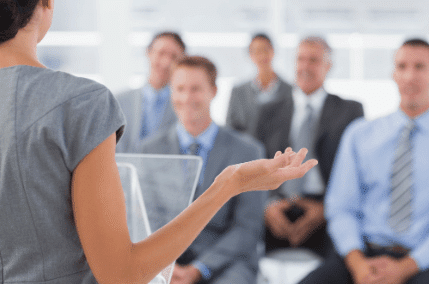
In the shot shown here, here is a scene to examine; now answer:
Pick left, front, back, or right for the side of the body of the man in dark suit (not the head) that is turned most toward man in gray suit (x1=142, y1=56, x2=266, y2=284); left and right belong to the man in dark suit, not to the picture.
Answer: front

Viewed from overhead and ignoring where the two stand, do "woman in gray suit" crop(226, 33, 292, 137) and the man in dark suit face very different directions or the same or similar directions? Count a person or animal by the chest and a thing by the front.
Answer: same or similar directions

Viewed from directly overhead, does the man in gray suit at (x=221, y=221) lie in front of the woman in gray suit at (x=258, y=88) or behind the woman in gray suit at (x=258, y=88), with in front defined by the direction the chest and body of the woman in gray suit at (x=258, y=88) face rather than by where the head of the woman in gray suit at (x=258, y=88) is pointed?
in front

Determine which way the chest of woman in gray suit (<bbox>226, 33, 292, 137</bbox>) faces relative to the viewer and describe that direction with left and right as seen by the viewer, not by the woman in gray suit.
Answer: facing the viewer

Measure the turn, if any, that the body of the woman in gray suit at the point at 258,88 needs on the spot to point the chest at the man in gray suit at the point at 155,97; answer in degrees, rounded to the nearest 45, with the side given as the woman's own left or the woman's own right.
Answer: approximately 45° to the woman's own right

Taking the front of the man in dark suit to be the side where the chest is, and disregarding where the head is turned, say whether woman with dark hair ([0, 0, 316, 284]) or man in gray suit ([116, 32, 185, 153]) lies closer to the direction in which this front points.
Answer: the woman with dark hair

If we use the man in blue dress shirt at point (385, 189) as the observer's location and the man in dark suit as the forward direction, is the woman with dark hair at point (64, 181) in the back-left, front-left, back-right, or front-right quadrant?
back-left

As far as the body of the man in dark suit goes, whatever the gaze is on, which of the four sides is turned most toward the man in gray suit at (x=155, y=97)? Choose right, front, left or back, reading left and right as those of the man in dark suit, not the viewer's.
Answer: right

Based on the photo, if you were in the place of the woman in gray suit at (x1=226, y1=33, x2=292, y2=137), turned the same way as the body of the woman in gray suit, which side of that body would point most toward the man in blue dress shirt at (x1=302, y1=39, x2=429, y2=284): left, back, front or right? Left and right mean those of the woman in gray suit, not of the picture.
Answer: front

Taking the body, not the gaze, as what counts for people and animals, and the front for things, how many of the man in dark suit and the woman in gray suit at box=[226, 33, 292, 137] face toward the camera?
2

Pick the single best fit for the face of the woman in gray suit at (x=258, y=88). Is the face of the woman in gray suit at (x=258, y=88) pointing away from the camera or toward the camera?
toward the camera

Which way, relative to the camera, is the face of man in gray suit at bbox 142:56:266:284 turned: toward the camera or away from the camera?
toward the camera

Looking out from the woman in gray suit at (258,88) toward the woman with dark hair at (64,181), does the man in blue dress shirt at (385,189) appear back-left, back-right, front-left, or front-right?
front-left

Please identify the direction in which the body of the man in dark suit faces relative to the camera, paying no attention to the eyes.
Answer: toward the camera
